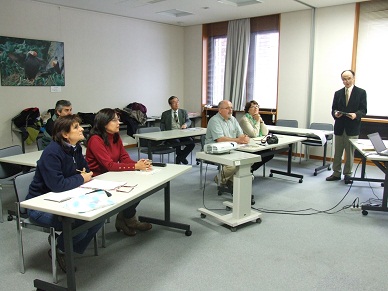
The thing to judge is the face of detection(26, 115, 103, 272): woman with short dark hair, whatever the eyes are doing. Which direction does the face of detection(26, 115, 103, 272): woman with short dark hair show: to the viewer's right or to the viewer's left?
to the viewer's right

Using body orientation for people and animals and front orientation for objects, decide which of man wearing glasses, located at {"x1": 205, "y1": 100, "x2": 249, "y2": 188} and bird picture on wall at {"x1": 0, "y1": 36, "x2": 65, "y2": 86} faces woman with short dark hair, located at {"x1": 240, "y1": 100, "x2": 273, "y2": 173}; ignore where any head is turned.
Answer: the bird picture on wall

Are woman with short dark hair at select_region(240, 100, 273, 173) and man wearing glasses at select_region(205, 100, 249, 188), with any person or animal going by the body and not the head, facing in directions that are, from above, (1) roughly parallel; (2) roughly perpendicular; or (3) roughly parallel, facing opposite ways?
roughly parallel

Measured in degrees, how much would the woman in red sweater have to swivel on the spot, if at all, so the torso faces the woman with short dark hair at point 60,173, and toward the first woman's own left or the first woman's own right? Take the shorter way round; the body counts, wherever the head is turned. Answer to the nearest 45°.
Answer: approximately 135° to the first woman's own right

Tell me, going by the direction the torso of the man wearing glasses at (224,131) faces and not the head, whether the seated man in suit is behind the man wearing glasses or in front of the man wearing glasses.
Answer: behind

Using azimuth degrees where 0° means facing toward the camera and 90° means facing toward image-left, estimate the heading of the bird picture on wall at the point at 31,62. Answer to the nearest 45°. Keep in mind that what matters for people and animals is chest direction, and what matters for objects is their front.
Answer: approximately 315°

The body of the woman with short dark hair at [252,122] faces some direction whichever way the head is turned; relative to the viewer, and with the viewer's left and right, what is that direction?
facing the viewer and to the right of the viewer

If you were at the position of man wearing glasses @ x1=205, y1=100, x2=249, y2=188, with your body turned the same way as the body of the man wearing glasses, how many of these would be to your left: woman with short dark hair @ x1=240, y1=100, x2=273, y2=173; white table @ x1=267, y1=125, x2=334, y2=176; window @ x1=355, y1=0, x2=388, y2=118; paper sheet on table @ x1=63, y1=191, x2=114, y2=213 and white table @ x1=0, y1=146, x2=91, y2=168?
3

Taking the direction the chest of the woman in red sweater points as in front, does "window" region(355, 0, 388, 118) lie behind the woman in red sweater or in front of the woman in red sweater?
in front

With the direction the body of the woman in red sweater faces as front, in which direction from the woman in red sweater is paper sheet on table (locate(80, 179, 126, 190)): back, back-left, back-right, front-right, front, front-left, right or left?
right

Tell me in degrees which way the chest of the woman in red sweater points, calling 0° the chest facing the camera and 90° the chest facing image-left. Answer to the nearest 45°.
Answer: approximately 270°

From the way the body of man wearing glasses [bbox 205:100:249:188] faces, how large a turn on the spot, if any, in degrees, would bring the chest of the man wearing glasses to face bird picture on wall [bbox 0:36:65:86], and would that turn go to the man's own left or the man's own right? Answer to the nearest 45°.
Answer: approximately 180°

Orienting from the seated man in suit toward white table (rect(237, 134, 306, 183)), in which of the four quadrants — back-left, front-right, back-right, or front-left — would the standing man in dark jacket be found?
front-left

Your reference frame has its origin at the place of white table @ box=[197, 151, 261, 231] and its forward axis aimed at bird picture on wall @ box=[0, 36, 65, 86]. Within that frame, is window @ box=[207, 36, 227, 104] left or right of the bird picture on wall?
right

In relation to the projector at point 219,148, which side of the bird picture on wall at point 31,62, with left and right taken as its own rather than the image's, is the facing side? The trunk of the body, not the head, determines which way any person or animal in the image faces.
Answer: front

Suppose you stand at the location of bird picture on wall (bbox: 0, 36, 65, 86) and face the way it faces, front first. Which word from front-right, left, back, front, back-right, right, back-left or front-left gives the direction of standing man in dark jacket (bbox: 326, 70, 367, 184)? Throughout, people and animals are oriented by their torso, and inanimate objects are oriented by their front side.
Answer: front
